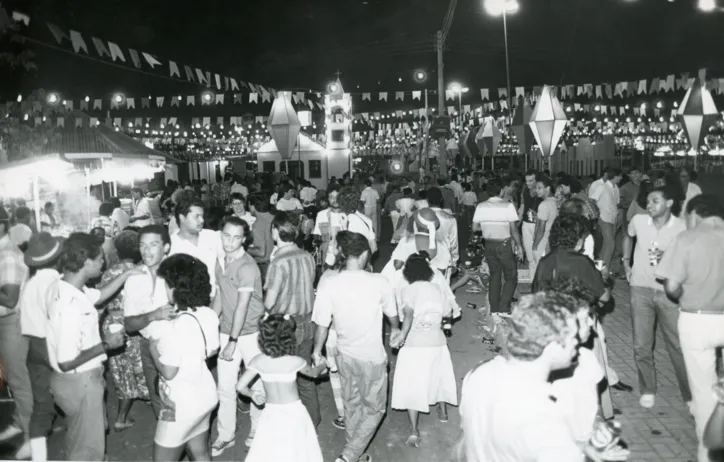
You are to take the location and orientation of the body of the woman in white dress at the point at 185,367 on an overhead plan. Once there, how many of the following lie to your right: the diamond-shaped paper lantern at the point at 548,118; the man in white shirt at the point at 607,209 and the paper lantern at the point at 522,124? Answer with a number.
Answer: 3

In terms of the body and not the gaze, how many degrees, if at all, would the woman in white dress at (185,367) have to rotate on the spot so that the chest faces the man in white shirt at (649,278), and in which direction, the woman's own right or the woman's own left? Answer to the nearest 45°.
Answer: approximately 135° to the woman's own right

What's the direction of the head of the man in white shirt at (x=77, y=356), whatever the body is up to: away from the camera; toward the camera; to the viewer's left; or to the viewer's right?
to the viewer's right

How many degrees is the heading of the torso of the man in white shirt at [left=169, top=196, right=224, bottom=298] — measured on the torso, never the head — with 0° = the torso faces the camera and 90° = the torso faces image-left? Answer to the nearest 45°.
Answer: approximately 315°

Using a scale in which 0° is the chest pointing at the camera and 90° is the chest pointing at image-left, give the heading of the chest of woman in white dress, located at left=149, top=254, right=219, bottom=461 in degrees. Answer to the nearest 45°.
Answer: approximately 135°

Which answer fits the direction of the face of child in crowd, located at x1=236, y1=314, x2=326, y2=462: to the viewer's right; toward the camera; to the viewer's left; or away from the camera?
away from the camera

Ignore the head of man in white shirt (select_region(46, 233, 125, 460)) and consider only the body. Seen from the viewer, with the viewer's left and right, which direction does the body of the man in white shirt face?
facing to the right of the viewer

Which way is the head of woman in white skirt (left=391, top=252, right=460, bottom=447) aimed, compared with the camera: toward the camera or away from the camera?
away from the camera

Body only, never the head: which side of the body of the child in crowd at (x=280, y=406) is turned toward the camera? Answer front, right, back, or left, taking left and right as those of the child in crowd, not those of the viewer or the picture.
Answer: back

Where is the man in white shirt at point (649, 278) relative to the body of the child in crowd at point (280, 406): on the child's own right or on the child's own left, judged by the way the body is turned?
on the child's own right

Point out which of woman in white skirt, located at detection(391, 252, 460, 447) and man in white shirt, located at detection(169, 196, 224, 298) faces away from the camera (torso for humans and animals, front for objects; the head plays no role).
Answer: the woman in white skirt

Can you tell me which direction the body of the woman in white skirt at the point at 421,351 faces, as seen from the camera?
away from the camera
